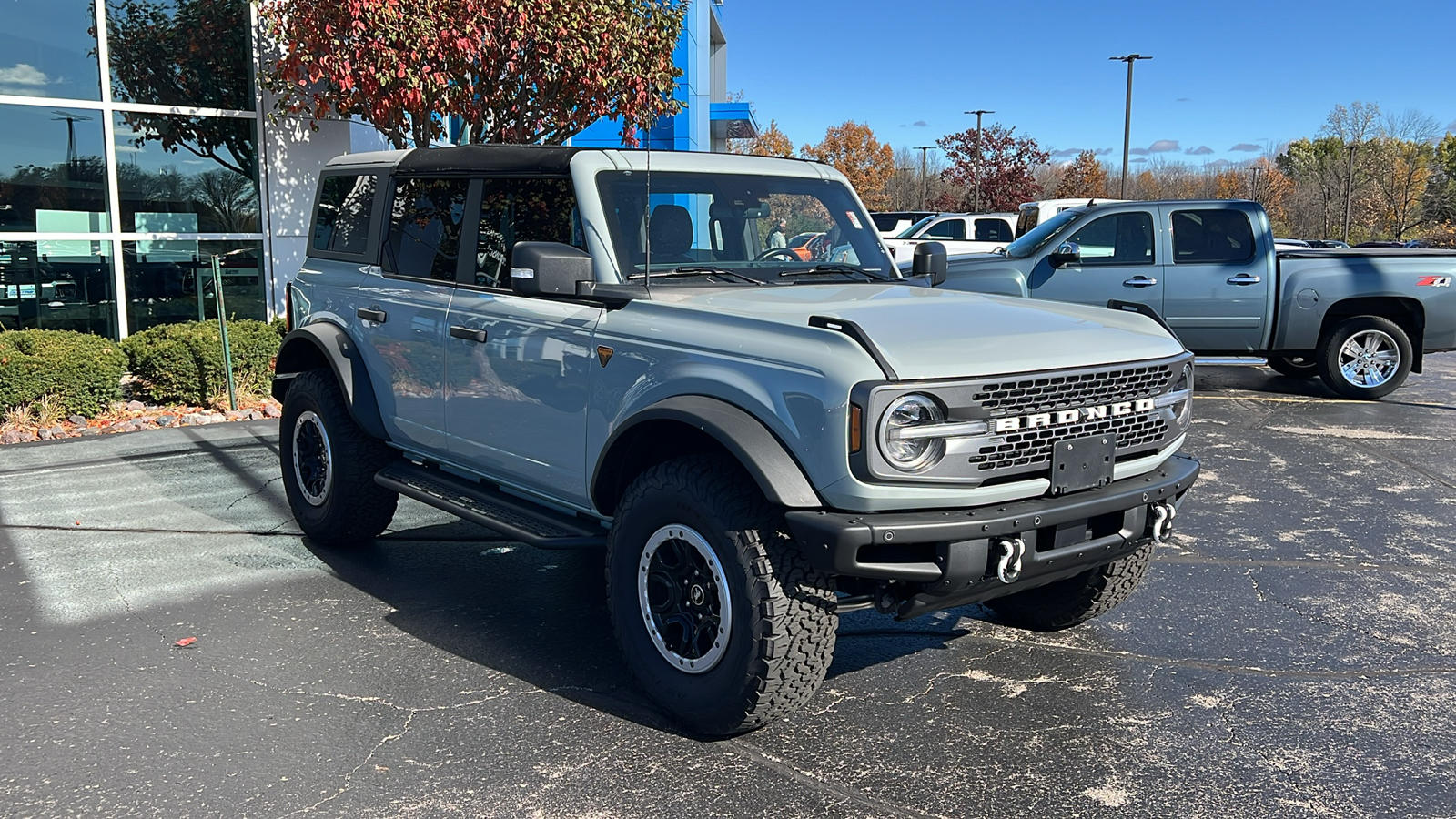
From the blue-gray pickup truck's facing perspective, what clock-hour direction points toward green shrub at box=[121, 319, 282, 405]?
The green shrub is roughly at 11 o'clock from the blue-gray pickup truck.

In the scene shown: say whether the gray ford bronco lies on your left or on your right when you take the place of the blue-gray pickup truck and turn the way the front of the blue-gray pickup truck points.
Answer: on your left

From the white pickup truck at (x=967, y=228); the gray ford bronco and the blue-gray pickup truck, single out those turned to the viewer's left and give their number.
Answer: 2

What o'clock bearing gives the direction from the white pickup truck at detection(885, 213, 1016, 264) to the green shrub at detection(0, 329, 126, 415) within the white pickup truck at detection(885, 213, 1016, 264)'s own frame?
The green shrub is roughly at 10 o'clock from the white pickup truck.

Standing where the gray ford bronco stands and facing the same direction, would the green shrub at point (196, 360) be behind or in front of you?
behind

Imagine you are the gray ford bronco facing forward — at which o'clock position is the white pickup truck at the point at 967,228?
The white pickup truck is roughly at 8 o'clock from the gray ford bronco.

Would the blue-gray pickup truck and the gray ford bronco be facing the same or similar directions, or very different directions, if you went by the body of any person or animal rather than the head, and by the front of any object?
very different directions

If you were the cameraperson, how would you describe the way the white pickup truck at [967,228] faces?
facing to the left of the viewer

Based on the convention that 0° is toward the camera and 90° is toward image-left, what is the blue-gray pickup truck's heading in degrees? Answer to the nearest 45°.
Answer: approximately 90°

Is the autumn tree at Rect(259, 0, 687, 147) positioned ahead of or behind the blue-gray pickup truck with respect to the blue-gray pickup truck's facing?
ahead
